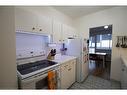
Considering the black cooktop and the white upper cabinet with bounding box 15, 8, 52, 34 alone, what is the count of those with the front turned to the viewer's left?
0

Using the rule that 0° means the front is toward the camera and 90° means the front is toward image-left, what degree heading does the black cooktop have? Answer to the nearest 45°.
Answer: approximately 315°

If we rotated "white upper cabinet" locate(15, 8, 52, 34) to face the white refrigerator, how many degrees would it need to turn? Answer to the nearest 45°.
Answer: approximately 90° to its left

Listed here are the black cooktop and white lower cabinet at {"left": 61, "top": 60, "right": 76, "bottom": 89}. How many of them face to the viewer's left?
0

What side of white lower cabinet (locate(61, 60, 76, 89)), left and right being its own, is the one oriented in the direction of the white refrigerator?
left

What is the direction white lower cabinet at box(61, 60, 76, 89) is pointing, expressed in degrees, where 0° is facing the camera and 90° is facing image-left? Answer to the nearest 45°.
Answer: approximately 315°

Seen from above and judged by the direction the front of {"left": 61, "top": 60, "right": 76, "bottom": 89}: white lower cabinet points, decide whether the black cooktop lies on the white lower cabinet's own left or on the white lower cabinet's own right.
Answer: on the white lower cabinet's own right

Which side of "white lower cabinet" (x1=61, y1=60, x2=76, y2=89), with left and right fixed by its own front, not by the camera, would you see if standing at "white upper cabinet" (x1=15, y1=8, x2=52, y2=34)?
right
